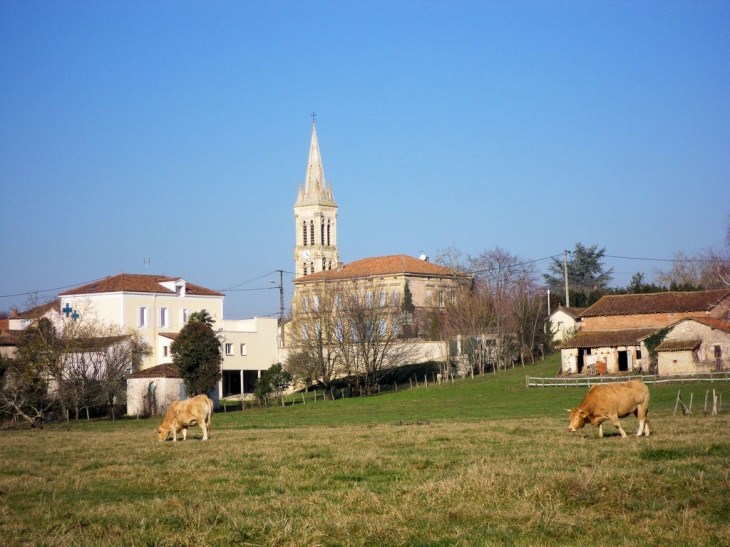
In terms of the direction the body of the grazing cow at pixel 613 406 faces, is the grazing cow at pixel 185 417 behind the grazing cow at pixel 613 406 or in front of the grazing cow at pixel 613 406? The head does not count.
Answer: in front

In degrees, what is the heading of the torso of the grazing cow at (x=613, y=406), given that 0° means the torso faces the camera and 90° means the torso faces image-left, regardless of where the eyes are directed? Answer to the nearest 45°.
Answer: approximately 90°
